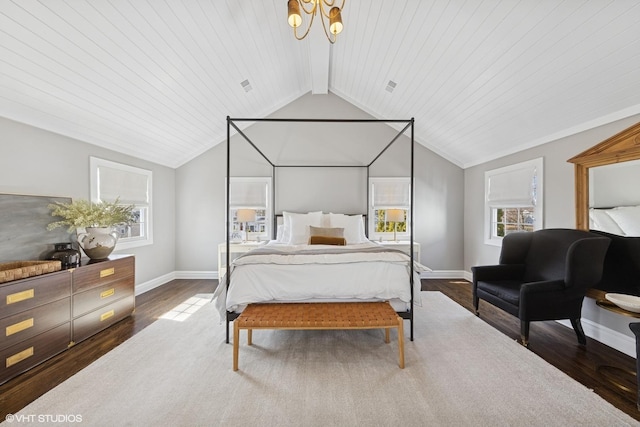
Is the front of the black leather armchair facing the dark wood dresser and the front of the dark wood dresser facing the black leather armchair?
yes

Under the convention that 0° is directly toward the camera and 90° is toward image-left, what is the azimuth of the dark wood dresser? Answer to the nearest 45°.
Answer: approximately 315°

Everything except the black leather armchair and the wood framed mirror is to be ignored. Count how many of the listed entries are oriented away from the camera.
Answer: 0

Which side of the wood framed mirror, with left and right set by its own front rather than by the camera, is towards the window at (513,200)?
right

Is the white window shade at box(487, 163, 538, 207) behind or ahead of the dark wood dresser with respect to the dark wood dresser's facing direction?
ahead

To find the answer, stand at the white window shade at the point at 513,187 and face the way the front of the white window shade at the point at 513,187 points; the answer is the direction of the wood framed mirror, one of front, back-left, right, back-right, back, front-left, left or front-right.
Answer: left

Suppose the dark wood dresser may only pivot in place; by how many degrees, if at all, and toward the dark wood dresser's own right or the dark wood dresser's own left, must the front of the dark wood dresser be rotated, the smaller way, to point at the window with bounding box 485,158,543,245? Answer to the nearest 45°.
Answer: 0° — it already faces it

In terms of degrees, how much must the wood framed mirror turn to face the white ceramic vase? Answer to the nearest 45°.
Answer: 0° — it already faces it

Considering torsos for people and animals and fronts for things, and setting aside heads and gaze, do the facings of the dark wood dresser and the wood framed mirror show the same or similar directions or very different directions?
very different directions
